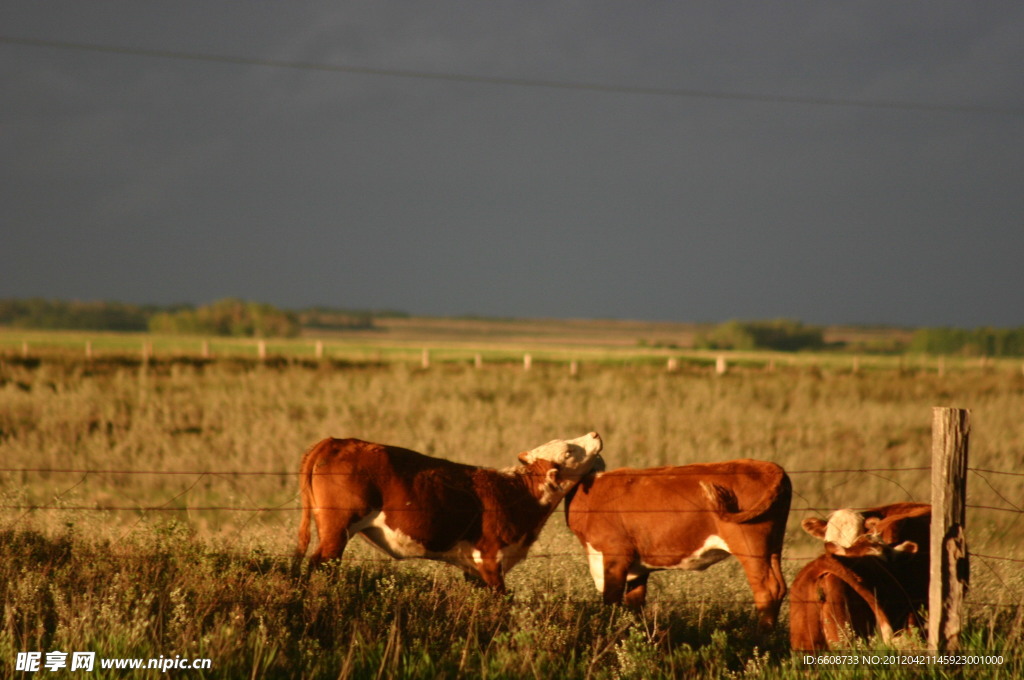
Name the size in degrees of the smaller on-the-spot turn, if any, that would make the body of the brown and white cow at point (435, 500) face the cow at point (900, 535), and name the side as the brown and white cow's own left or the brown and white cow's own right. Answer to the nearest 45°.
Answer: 0° — it already faces it

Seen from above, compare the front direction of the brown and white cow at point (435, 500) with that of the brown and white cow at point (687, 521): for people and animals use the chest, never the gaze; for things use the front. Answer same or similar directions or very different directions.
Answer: very different directions

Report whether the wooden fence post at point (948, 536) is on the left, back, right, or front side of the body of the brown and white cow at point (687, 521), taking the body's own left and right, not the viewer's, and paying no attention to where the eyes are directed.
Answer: back

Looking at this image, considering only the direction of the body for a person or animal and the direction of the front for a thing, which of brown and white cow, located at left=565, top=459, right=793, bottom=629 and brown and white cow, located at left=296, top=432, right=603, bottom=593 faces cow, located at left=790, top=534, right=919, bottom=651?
brown and white cow, located at left=296, top=432, right=603, bottom=593

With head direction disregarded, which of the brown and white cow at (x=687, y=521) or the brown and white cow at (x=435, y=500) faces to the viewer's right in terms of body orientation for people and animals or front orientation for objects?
the brown and white cow at (x=435, y=500)

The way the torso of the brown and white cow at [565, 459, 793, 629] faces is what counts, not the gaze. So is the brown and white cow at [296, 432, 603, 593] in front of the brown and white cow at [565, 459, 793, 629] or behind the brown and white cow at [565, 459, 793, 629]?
in front

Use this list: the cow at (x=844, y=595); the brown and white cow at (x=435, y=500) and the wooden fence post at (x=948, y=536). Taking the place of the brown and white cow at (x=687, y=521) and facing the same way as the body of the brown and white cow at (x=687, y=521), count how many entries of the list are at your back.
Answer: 2

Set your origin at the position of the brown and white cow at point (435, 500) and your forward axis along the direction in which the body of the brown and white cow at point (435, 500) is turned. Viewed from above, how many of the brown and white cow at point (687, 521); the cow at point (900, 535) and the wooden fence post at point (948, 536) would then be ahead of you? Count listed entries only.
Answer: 3

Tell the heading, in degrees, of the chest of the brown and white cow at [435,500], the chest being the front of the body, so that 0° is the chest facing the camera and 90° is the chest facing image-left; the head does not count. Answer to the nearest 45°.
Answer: approximately 270°

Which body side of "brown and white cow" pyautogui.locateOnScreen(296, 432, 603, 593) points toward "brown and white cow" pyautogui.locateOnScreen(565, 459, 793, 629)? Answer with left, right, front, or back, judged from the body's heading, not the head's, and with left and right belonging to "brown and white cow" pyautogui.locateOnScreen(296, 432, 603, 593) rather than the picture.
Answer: front

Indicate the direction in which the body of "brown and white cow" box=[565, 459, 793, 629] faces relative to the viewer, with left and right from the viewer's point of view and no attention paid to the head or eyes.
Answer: facing to the left of the viewer

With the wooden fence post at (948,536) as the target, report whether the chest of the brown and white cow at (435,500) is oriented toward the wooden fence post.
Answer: yes

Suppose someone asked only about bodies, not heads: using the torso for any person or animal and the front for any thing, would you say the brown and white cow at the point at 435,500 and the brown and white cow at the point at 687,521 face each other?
yes
